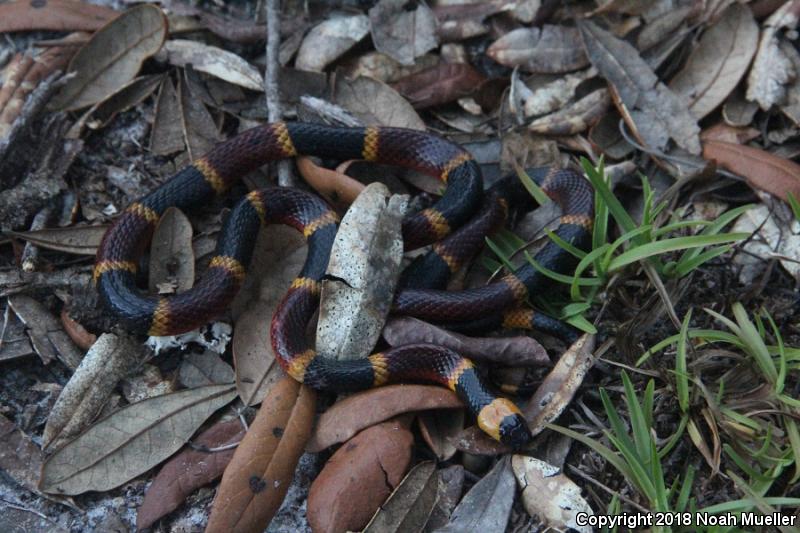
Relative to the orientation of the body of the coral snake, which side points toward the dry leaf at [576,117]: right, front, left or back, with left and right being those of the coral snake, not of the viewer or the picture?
left

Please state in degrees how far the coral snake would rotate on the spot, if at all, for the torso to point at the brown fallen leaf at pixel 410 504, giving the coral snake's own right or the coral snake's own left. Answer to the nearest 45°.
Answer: approximately 45° to the coral snake's own right

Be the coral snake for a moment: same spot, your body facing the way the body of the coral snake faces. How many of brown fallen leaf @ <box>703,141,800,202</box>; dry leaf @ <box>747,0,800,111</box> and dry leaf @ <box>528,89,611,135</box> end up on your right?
0

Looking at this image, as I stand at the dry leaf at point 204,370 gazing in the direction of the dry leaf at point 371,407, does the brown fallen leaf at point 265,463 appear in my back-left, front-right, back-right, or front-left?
front-right

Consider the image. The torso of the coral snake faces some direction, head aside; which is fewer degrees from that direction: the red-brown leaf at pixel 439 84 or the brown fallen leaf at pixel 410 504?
the brown fallen leaf

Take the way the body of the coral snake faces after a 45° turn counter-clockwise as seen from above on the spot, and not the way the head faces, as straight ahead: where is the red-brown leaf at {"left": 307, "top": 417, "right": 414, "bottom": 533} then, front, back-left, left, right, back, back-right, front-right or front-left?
right

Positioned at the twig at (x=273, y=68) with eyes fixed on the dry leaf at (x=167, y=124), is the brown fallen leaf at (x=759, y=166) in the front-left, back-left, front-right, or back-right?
back-left

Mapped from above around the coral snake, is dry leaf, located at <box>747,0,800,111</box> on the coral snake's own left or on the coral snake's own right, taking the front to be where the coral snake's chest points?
on the coral snake's own left

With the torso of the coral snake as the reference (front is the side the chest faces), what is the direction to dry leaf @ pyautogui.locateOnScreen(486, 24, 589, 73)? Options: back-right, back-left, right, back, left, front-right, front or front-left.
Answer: left

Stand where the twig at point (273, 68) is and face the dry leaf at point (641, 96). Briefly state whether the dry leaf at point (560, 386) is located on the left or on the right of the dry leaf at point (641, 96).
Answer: right

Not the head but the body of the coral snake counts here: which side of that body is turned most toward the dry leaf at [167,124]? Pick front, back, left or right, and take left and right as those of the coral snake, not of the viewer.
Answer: back

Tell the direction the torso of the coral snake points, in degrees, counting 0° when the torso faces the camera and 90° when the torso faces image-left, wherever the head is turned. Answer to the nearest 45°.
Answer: approximately 315°

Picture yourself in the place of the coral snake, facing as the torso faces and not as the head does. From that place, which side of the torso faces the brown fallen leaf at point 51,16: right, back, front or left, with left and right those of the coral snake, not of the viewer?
back

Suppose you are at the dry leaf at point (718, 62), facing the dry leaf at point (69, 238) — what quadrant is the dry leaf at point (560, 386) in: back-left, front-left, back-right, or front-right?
front-left
